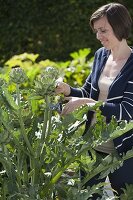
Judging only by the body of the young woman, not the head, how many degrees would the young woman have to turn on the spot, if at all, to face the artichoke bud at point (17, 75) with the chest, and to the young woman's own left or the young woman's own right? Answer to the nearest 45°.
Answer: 0° — they already face it

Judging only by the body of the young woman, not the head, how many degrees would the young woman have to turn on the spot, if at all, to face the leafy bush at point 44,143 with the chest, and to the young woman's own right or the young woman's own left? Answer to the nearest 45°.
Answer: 0° — they already face it

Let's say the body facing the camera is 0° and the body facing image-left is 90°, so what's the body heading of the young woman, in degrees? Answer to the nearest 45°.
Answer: approximately 45°
